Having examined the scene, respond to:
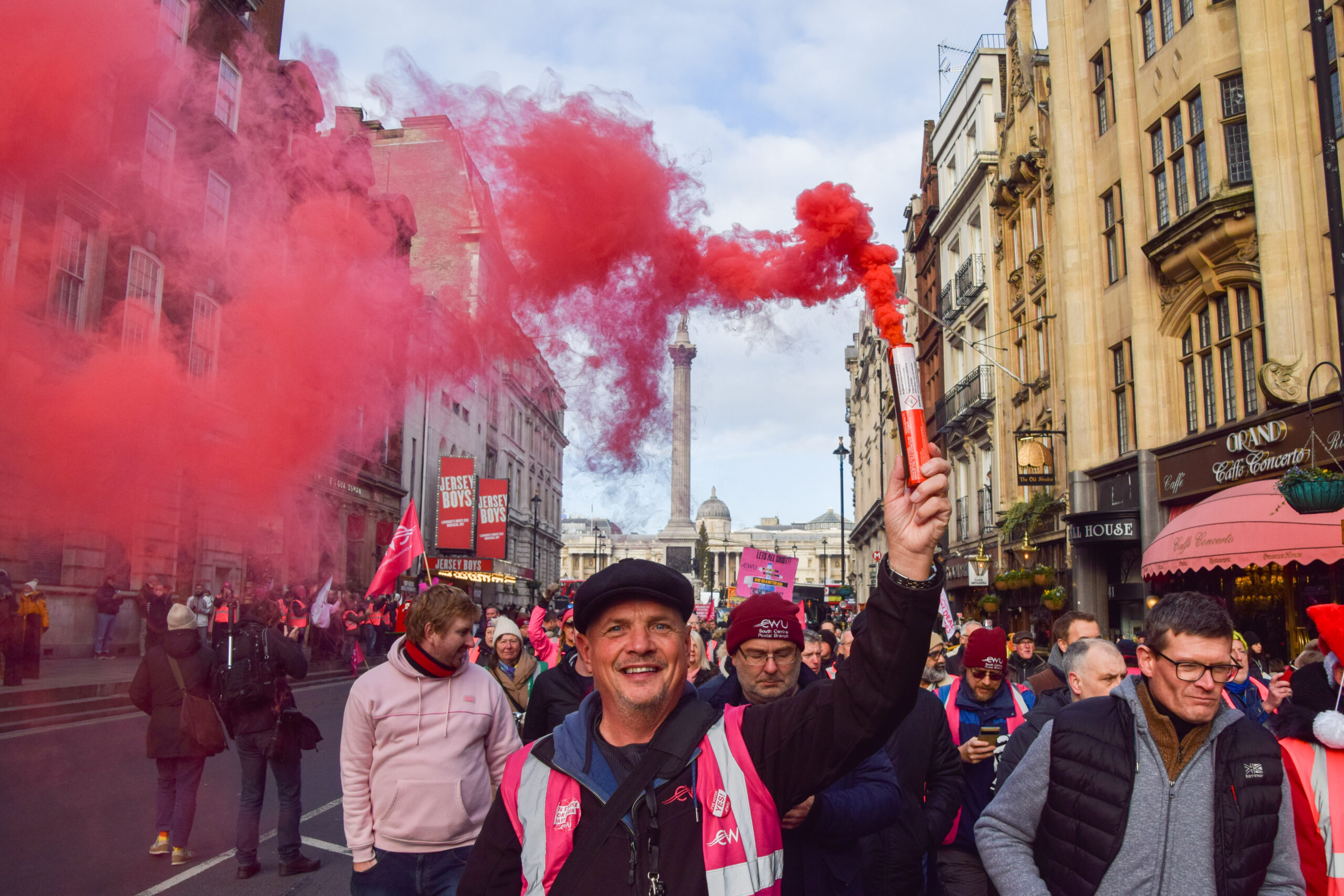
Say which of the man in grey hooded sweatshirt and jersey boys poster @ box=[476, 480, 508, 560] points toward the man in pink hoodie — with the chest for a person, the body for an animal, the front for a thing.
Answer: the jersey boys poster

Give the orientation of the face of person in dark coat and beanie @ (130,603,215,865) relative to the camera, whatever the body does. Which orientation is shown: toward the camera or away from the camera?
away from the camera

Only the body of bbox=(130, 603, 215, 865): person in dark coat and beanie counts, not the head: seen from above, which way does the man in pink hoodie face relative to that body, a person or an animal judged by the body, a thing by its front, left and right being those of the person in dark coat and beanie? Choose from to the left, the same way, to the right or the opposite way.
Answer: the opposite way

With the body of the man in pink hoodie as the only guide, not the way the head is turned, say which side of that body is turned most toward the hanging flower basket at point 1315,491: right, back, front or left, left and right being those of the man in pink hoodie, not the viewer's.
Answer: left

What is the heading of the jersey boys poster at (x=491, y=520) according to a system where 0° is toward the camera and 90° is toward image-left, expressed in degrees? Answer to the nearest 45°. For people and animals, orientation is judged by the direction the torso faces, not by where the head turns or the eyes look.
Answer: approximately 0°

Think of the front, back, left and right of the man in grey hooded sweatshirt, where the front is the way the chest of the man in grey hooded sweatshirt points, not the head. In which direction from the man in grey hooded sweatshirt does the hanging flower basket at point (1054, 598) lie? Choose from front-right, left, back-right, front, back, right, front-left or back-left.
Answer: back

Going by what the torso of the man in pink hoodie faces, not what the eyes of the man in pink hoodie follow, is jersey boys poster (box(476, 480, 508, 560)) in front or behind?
behind

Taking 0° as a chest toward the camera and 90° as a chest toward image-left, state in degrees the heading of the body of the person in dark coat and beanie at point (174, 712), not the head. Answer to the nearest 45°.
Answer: approximately 180°
